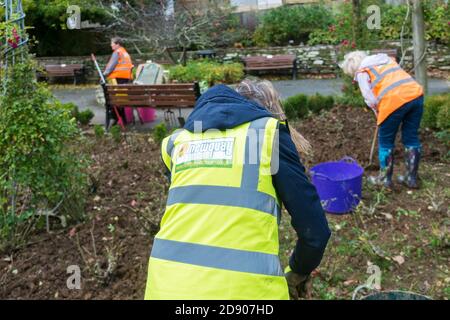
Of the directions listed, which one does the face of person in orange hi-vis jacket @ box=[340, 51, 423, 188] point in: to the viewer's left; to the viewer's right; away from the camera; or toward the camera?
to the viewer's left

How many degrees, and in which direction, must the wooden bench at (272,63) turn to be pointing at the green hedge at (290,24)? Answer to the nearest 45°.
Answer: approximately 180°

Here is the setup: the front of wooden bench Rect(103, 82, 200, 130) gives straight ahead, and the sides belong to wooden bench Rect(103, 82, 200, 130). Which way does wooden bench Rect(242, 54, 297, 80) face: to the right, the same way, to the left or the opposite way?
the opposite way

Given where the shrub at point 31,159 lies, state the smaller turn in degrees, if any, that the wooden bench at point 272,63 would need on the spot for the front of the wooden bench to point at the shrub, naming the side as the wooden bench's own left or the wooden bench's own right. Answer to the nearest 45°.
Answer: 0° — it already faces it

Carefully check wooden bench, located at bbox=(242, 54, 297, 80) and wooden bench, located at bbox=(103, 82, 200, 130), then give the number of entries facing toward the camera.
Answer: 1

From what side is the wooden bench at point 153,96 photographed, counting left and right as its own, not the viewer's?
back

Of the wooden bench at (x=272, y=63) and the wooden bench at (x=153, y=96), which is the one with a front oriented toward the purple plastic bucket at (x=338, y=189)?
the wooden bench at (x=272, y=63)
